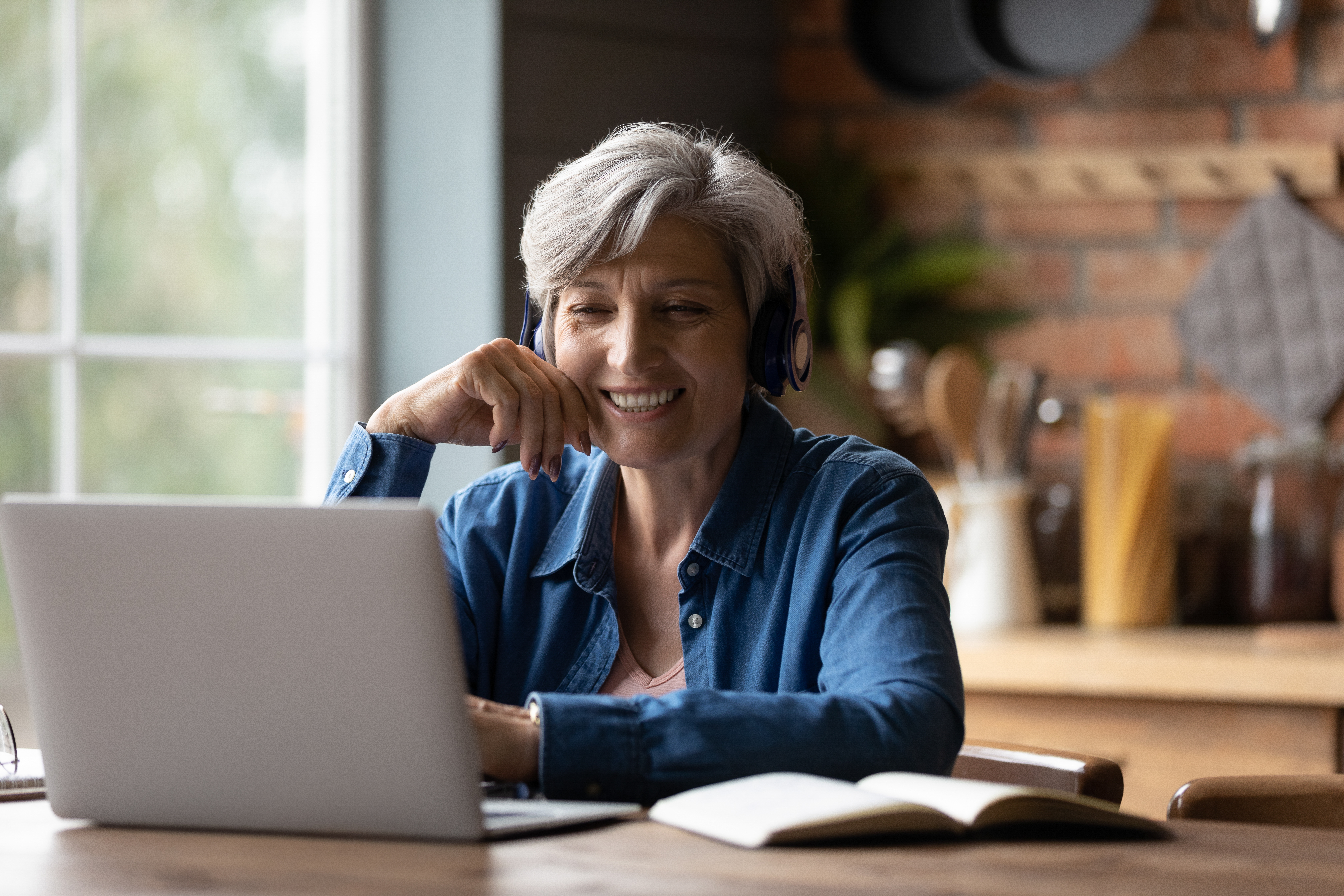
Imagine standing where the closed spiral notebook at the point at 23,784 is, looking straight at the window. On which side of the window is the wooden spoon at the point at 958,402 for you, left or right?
right

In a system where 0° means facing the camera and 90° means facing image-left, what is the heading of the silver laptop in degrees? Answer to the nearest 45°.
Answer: approximately 225°

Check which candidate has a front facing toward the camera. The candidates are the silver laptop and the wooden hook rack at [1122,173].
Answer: the wooden hook rack

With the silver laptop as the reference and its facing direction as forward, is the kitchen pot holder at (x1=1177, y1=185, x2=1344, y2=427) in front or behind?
in front

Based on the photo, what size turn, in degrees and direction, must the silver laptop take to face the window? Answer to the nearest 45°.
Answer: approximately 45° to its left

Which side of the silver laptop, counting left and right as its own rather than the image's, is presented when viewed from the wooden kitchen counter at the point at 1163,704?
front

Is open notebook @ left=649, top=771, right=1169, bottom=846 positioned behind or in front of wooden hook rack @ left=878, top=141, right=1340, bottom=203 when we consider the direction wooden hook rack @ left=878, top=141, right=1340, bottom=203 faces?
in front

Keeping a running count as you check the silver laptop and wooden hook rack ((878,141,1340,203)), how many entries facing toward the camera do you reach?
1

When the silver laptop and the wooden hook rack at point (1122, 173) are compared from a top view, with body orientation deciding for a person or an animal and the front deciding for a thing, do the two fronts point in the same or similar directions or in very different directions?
very different directions

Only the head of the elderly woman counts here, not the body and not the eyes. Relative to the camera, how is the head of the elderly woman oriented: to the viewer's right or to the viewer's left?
to the viewer's left

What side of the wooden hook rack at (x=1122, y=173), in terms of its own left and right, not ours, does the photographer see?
front

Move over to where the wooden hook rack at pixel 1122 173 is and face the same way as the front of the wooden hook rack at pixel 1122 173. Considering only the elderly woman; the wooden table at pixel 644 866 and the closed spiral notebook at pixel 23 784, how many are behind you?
0

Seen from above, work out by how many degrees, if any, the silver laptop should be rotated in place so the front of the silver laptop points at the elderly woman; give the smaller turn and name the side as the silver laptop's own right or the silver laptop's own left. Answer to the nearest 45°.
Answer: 0° — it already faces them

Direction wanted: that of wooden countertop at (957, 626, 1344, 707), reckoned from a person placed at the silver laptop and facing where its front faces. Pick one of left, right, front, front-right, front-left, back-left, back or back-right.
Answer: front
